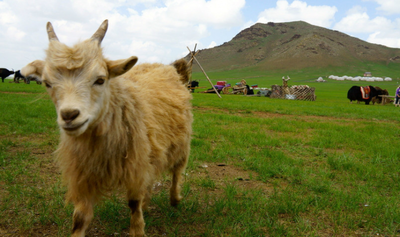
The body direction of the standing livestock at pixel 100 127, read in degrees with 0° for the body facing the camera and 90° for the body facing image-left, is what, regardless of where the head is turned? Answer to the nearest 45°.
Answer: approximately 45°
